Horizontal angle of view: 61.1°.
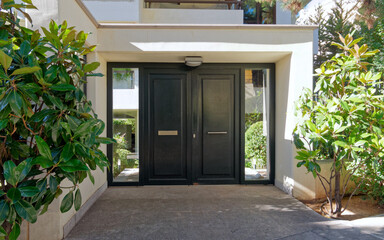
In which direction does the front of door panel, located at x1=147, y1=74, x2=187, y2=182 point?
toward the camera

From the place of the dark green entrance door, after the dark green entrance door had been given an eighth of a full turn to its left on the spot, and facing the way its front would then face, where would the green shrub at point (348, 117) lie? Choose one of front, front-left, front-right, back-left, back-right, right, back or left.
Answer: front

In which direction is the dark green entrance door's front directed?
toward the camera

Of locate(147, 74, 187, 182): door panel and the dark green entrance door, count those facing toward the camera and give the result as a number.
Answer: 2

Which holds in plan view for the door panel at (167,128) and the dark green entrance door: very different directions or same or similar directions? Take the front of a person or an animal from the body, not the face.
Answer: same or similar directions

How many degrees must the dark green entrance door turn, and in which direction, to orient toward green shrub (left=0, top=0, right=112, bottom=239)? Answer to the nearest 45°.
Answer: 0° — it already faces it

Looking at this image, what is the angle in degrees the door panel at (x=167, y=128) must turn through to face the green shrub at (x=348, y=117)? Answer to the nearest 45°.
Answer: approximately 45° to its left
